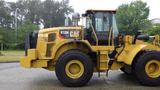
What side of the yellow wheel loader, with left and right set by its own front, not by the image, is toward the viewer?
right
